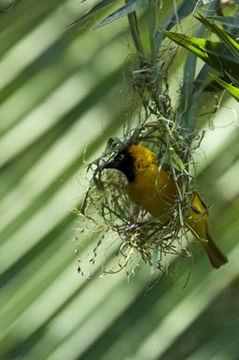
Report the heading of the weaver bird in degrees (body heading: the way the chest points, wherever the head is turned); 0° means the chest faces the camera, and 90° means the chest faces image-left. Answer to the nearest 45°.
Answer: approximately 90°
